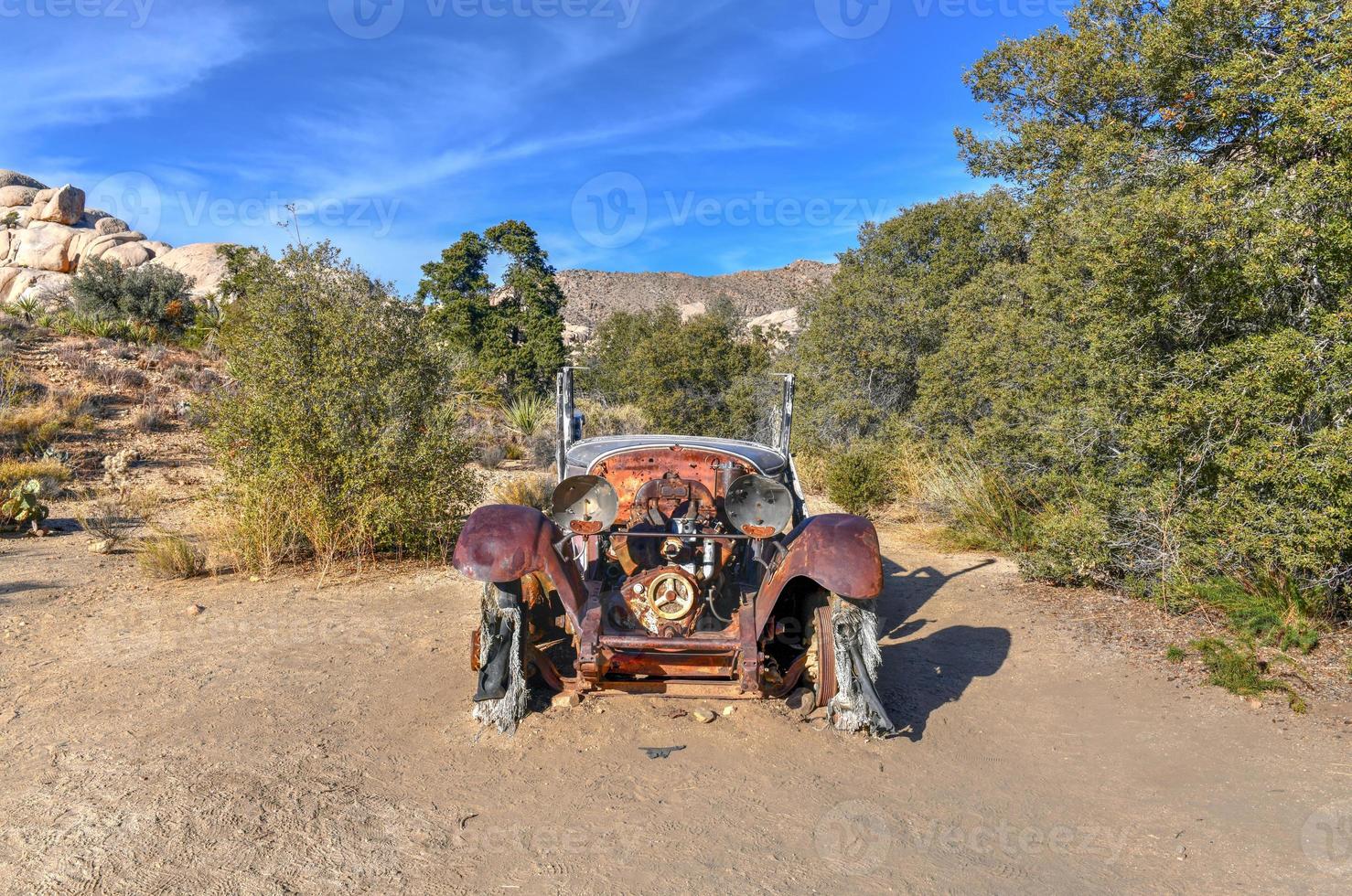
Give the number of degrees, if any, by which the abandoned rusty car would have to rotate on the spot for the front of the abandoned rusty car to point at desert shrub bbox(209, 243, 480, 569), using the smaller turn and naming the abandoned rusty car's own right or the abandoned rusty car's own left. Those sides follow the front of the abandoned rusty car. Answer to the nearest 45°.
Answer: approximately 135° to the abandoned rusty car's own right

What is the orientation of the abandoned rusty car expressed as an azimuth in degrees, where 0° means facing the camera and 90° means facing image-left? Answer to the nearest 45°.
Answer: approximately 0°

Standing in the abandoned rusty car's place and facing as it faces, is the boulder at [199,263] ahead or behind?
behind

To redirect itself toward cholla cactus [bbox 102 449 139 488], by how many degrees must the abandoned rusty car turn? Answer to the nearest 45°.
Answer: approximately 135° to its right

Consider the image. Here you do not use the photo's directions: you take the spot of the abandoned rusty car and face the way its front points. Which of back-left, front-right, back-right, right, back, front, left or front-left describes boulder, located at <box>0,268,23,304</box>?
back-right

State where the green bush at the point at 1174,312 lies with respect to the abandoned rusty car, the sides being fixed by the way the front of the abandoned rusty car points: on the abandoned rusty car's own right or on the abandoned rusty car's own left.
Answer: on the abandoned rusty car's own left

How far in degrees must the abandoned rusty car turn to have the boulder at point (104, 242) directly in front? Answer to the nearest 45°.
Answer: approximately 135° to its right

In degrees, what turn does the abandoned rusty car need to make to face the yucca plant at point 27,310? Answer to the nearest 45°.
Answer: approximately 135° to its right

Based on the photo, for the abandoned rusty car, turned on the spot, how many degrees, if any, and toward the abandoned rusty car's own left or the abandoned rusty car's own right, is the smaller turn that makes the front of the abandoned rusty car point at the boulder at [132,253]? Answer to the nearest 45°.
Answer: approximately 135° to the abandoned rusty car's own right
